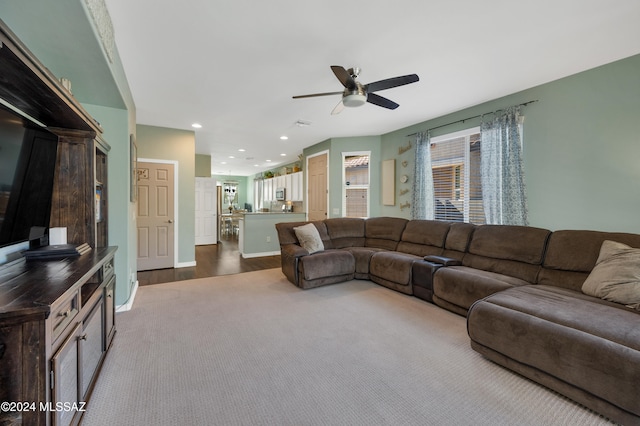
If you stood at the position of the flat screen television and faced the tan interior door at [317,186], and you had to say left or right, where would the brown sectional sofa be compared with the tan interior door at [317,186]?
right

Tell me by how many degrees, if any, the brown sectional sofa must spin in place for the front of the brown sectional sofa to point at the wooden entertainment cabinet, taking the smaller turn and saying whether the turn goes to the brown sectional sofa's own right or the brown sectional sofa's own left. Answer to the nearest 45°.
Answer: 0° — it already faces it

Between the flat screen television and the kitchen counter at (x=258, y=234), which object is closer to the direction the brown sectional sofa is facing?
the flat screen television

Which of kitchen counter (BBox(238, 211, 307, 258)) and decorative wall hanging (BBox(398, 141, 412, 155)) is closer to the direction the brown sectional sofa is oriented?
the kitchen counter

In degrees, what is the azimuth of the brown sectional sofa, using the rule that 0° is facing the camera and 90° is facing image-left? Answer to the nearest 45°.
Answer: approximately 45°

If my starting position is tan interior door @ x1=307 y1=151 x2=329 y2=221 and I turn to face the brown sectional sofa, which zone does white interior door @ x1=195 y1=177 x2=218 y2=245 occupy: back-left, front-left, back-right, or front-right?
back-right

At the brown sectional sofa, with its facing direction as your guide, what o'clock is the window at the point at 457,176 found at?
The window is roughly at 4 o'clock from the brown sectional sofa.

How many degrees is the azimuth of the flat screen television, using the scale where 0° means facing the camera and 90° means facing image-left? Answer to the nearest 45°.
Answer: approximately 315°

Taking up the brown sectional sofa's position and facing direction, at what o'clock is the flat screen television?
The flat screen television is roughly at 12 o'clock from the brown sectional sofa.

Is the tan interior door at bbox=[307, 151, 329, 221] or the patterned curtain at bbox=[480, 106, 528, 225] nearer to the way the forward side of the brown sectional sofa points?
the tan interior door

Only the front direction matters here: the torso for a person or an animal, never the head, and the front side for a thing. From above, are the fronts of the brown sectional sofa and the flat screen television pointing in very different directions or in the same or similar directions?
very different directions
